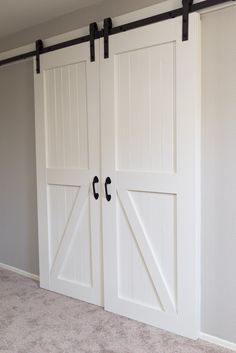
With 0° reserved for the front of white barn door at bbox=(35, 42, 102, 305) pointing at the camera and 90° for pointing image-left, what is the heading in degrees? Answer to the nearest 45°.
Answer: approximately 45°

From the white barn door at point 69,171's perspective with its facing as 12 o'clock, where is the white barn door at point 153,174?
the white barn door at point 153,174 is roughly at 9 o'clock from the white barn door at point 69,171.

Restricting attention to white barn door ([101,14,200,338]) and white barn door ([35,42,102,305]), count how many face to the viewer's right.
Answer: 0

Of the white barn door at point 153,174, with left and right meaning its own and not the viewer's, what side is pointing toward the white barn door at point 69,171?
right

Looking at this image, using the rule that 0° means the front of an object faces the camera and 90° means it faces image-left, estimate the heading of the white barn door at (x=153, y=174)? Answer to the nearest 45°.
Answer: approximately 45°
